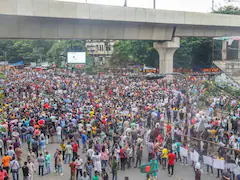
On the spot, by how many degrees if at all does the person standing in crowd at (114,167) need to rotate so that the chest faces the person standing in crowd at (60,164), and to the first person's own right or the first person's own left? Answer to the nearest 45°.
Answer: approximately 90° to the first person's own left

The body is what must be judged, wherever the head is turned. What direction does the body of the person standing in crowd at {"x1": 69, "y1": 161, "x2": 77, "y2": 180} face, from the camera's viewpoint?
away from the camera

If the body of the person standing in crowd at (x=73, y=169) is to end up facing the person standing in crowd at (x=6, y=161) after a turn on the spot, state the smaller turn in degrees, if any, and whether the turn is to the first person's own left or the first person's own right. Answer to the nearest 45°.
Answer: approximately 90° to the first person's own left

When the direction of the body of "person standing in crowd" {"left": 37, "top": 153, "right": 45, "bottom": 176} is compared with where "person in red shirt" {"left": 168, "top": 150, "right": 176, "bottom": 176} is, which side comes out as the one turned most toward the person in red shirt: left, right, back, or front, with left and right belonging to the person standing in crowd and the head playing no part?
right

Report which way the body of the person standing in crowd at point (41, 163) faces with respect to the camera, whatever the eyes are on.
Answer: away from the camera

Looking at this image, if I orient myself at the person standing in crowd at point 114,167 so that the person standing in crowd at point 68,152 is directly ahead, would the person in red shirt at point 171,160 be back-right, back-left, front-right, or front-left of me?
back-right

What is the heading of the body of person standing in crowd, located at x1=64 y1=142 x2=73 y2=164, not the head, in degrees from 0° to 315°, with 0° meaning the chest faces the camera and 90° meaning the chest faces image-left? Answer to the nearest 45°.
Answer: approximately 180°

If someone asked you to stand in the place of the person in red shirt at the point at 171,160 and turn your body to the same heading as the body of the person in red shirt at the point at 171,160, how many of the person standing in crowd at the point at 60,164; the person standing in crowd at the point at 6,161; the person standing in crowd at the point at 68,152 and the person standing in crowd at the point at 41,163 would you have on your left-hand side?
4

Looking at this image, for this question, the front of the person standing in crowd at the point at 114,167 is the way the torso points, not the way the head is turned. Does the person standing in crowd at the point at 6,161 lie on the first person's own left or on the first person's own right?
on the first person's own left

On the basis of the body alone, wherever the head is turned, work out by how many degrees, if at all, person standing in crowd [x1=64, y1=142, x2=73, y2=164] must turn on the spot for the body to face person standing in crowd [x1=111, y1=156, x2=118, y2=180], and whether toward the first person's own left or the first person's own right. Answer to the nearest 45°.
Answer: approximately 135° to the first person's own right

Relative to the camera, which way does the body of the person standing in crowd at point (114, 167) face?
away from the camera

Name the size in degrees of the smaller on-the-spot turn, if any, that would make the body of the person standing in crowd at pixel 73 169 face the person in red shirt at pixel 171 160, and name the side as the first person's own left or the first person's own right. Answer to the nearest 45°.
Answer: approximately 90° to the first person's own right

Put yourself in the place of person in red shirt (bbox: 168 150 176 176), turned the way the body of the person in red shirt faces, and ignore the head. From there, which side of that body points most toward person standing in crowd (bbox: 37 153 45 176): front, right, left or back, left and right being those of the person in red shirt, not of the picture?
left

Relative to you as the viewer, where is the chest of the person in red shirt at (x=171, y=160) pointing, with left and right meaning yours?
facing away from the viewer

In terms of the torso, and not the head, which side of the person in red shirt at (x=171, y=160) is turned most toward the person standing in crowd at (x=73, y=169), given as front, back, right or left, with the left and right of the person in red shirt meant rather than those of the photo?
left
